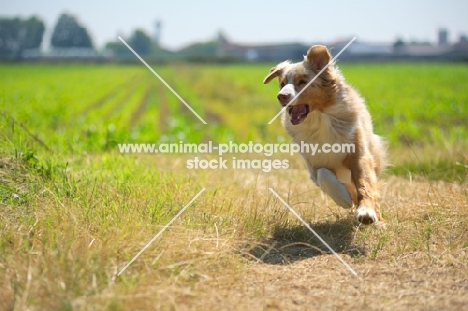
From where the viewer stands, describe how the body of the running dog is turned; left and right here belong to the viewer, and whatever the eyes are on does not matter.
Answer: facing the viewer and to the left of the viewer

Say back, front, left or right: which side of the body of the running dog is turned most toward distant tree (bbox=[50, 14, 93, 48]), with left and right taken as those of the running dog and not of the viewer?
right
